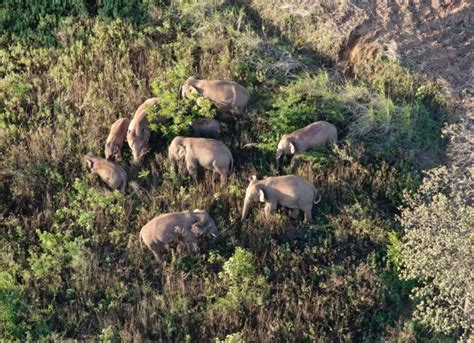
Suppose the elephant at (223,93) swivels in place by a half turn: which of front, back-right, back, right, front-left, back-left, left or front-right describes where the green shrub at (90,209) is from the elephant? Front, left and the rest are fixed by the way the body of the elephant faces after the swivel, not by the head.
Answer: back-right

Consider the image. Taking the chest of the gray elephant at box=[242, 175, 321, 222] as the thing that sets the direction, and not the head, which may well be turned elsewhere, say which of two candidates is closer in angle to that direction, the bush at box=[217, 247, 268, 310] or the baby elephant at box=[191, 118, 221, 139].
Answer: the baby elephant

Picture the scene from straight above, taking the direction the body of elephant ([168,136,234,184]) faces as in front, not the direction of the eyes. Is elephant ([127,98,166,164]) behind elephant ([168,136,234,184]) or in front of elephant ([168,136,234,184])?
in front

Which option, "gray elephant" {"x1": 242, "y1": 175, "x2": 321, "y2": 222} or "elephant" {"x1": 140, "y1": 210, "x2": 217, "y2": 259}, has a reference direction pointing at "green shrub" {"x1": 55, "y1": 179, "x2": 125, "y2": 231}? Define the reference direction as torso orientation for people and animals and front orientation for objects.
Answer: the gray elephant

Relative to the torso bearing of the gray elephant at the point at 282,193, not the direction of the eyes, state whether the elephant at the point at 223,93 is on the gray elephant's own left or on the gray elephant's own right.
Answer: on the gray elephant's own right

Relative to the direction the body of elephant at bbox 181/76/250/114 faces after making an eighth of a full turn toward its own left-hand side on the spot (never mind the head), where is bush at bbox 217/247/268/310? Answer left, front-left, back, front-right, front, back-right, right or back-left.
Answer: front-left

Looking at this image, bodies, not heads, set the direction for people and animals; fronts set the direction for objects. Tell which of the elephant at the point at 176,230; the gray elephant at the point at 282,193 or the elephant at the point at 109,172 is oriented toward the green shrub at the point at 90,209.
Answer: the gray elephant

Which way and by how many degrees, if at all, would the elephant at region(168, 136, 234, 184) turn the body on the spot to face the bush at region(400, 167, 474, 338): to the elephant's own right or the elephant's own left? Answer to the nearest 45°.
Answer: approximately 135° to the elephant's own left

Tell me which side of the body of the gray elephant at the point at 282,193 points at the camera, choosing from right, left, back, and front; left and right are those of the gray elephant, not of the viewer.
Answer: left

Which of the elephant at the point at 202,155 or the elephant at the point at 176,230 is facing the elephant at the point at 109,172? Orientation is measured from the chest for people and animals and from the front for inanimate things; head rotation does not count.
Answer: the elephant at the point at 202,155

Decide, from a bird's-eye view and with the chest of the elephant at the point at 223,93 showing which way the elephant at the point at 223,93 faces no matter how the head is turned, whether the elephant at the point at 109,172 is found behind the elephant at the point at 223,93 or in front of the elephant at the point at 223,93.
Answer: in front

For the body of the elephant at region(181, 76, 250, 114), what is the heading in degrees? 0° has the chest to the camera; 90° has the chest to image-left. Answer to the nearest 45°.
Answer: approximately 90°

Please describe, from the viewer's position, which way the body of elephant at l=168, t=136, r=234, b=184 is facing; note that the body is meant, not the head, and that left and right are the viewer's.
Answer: facing to the left of the viewer

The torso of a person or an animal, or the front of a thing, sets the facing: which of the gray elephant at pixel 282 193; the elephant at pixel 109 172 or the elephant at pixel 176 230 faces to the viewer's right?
the elephant at pixel 176 230
